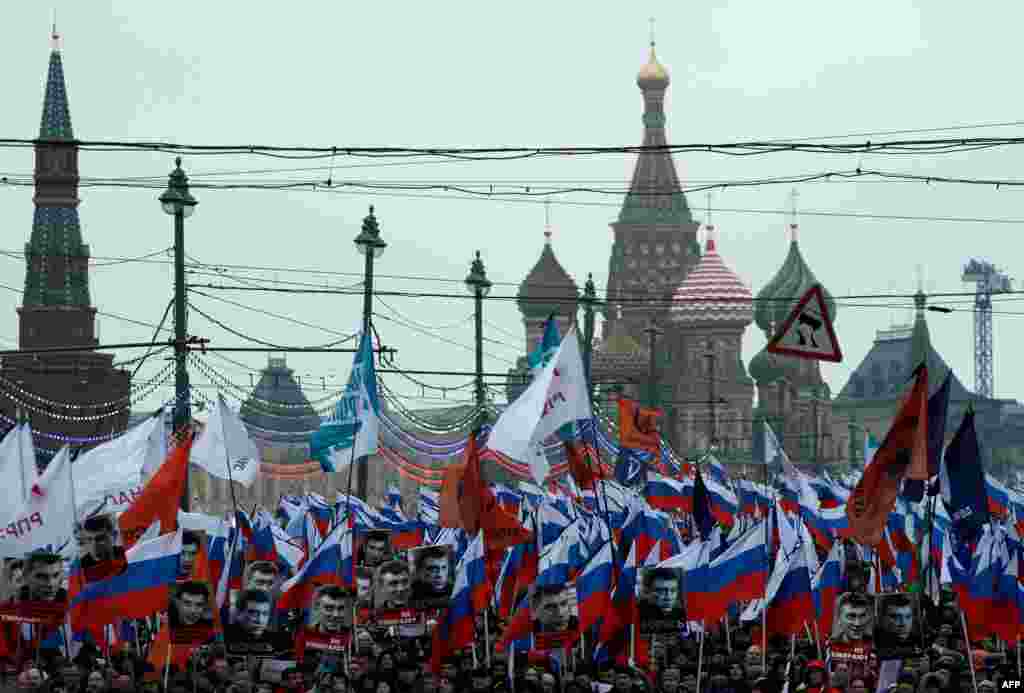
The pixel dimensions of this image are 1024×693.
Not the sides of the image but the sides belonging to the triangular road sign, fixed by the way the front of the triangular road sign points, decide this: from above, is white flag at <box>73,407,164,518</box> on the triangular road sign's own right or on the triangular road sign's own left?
on the triangular road sign's own right

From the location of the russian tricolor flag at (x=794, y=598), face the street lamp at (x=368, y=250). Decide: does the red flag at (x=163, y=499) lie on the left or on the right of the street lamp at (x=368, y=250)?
left

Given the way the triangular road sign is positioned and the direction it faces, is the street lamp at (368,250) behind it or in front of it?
behind

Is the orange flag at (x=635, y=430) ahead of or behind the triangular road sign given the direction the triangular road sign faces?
behind

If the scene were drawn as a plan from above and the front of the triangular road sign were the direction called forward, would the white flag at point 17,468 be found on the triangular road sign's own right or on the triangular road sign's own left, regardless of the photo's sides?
on the triangular road sign's own right

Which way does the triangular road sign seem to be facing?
toward the camera

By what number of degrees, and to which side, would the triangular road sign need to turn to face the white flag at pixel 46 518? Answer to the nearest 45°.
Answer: approximately 90° to its right
